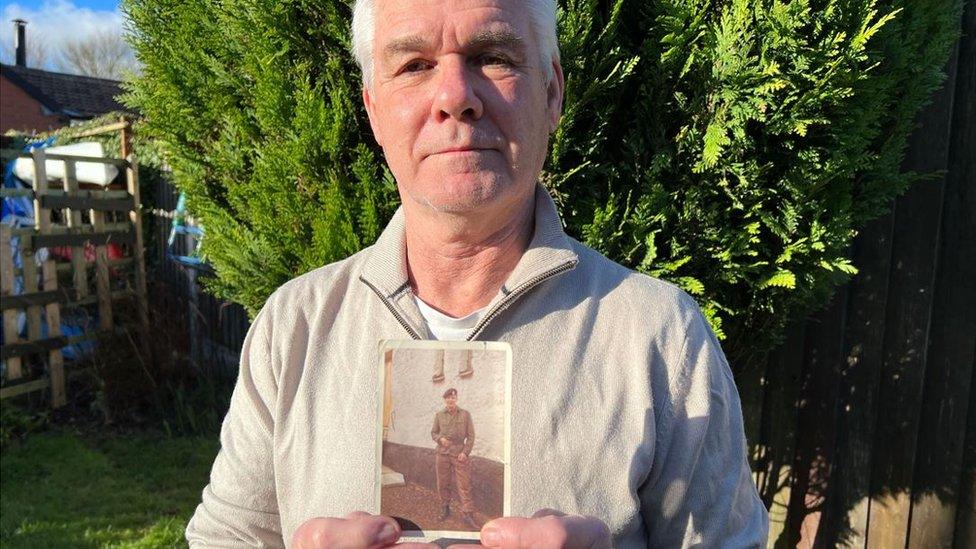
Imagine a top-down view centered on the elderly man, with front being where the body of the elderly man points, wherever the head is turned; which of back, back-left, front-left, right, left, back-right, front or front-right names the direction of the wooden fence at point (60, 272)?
back-right

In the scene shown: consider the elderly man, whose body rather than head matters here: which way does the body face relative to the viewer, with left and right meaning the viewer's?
facing the viewer

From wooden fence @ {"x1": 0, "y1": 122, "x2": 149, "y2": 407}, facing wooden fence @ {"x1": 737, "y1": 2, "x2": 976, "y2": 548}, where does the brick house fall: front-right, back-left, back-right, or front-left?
back-left

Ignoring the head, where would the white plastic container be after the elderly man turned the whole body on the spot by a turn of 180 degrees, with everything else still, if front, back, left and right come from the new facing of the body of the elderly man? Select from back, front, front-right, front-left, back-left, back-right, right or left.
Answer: front-left

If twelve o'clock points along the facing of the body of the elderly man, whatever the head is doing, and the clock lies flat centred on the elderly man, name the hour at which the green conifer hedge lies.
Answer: The green conifer hedge is roughly at 7 o'clock from the elderly man.

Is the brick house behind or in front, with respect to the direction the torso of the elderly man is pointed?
behind

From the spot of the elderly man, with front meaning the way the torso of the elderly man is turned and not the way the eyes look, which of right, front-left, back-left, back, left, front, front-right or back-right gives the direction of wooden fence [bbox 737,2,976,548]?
back-left

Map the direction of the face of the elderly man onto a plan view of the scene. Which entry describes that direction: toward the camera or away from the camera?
toward the camera
